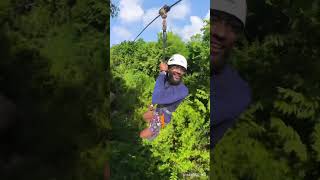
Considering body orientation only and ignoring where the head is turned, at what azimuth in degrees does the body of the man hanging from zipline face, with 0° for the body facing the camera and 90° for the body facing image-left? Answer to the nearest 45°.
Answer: approximately 45°
